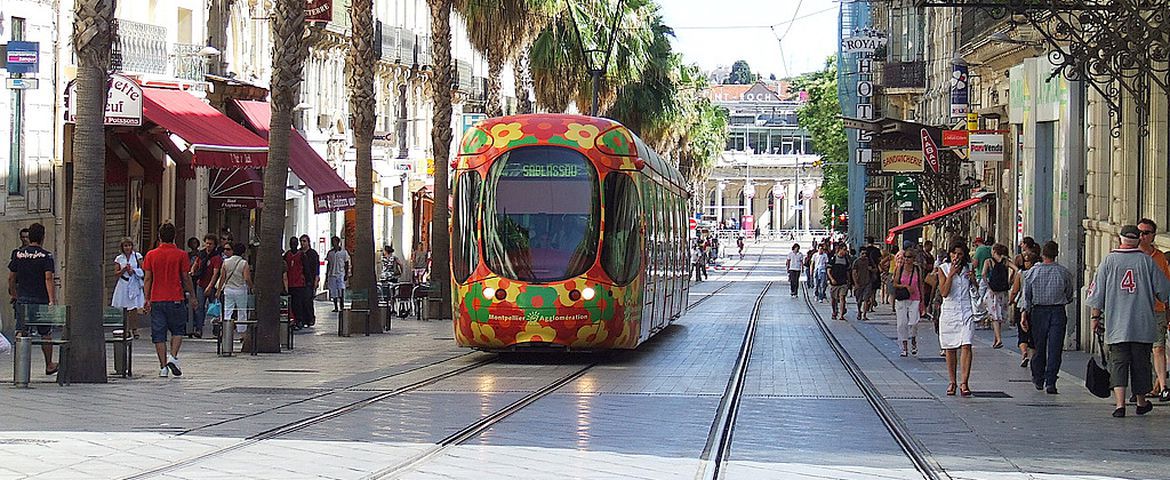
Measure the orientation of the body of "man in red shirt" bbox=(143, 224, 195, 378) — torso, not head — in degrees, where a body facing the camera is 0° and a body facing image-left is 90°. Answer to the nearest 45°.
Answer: approximately 180°

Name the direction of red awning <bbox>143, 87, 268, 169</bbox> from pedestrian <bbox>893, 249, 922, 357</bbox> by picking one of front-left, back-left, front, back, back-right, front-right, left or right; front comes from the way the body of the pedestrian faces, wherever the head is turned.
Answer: right

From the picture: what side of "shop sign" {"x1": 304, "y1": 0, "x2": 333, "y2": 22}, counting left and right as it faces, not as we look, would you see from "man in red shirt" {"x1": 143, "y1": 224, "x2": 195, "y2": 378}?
front

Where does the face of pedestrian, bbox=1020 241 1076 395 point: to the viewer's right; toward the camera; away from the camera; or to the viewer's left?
away from the camera

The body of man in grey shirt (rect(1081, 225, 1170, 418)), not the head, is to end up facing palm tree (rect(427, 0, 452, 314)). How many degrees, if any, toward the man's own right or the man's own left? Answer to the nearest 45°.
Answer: approximately 45° to the man's own left

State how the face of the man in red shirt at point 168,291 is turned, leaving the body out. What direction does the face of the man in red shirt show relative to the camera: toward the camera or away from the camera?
away from the camera

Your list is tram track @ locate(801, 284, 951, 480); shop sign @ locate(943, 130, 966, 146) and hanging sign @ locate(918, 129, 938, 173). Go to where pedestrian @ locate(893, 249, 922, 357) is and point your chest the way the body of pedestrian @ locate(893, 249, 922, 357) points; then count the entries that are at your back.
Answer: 2
